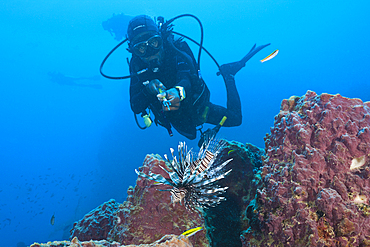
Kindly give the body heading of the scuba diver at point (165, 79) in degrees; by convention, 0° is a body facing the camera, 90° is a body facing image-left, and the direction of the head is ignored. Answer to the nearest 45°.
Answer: approximately 45°
